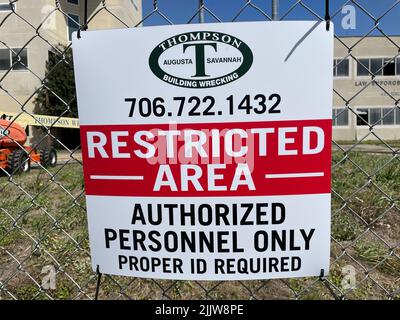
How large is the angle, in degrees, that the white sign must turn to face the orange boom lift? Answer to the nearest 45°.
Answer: approximately 135° to its right

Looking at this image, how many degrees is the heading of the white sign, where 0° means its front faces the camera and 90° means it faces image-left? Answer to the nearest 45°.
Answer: approximately 0°
